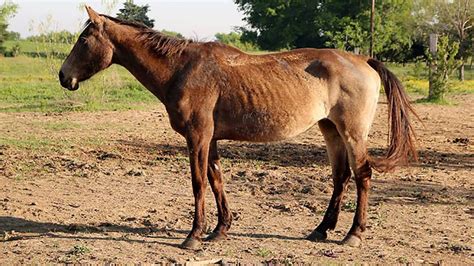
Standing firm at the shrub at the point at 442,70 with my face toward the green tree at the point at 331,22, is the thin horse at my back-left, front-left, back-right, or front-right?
back-left

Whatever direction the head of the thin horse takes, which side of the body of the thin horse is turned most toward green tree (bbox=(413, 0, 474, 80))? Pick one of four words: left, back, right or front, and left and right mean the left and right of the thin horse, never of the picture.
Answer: right

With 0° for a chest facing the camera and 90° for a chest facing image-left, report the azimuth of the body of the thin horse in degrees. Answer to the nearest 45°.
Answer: approximately 90°

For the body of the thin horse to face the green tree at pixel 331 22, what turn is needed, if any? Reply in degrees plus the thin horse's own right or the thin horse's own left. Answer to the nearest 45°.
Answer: approximately 90° to the thin horse's own right

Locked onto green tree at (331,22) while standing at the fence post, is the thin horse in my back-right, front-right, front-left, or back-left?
back-left

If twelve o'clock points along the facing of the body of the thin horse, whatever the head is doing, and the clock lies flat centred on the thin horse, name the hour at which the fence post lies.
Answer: The fence post is roughly at 4 o'clock from the thin horse.
